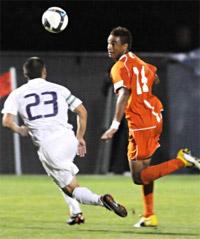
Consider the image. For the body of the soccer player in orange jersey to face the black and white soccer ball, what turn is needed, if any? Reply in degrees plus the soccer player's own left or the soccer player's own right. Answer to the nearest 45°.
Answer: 0° — they already face it

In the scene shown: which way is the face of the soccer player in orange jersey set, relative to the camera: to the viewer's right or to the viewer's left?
to the viewer's left
